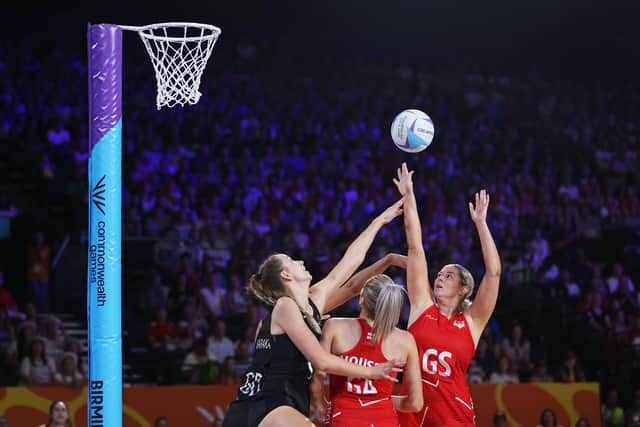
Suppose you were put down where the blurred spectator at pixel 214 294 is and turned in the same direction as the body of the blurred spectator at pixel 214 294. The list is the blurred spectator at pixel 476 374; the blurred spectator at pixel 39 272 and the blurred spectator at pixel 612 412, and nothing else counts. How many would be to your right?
1

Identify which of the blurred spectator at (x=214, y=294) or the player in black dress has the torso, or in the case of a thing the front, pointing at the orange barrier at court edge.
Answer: the blurred spectator

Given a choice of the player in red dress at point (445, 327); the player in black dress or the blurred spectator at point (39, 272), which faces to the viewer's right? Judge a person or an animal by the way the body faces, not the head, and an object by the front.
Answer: the player in black dress

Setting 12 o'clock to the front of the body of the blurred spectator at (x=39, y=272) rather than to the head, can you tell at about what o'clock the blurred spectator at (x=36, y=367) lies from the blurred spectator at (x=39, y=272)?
the blurred spectator at (x=36, y=367) is roughly at 12 o'clock from the blurred spectator at (x=39, y=272).

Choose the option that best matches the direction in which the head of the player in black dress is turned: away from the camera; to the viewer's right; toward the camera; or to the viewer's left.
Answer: to the viewer's right

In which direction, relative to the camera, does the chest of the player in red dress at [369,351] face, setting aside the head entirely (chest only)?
away from the camera

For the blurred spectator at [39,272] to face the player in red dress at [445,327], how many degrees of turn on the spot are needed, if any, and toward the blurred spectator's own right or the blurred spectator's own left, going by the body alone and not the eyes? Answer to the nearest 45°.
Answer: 0° — they already face them

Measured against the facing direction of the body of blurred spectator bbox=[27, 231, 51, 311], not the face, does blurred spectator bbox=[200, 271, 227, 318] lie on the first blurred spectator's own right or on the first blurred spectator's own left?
on the first blurred spectator's own left

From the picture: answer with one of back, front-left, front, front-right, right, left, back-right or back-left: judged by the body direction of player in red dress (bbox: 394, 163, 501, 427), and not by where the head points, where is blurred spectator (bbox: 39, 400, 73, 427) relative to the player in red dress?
right

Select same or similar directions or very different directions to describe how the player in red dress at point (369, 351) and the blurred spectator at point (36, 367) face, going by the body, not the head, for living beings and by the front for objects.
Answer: very different directions

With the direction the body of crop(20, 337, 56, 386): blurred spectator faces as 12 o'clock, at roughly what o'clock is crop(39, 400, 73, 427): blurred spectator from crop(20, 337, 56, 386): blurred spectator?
crop(39, 400, 73, 427): blurred spectator is roughly at 12 o'clock from crop(20, 337, 56, 386): blurred spectator.

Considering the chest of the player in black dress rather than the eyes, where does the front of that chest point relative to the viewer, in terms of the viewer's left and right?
facing to the right of the viewer

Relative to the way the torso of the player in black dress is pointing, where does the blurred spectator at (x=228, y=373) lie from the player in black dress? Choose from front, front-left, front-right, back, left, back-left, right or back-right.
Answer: left

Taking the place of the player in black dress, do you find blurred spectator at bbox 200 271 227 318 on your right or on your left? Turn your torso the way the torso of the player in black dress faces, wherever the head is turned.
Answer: on your left

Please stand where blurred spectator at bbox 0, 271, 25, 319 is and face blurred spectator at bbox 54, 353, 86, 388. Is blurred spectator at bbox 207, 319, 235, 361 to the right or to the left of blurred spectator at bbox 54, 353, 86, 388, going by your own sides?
left

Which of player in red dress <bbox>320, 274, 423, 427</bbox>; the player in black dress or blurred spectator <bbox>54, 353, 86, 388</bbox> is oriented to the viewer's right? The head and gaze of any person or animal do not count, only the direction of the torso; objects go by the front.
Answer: the player in black dress
